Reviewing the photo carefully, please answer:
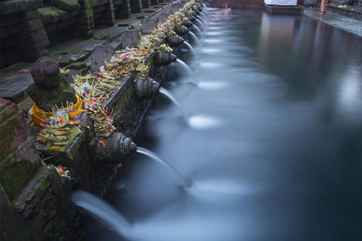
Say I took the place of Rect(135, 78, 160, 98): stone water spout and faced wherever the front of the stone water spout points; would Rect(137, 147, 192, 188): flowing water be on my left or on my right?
on my right

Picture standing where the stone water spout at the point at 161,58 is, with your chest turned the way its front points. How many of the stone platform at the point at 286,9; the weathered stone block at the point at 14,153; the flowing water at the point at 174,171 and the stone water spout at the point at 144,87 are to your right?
3

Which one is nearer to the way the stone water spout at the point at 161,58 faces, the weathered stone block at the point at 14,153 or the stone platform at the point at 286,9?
the stone platform

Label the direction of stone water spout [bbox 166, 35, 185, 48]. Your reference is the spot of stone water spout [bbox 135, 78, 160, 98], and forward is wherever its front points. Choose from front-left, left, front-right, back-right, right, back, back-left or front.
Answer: left

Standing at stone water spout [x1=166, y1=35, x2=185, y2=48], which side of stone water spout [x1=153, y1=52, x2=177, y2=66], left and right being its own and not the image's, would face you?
left

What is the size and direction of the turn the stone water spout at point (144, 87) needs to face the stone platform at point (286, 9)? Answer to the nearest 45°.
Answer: approximately 45° to its left

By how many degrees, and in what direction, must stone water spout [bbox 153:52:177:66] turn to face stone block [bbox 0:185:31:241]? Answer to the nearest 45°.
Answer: approximately 90° to its right

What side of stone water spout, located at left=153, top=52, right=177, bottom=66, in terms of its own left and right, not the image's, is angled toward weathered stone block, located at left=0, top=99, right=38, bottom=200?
right

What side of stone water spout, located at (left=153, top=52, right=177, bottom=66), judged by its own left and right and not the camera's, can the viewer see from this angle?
right

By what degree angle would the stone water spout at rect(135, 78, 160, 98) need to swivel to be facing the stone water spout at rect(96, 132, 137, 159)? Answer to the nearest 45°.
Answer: approximately 90° to its right

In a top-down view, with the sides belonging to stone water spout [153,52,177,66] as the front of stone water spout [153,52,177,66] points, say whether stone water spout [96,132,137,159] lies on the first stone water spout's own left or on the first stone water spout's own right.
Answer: on the first stone water spout's own right

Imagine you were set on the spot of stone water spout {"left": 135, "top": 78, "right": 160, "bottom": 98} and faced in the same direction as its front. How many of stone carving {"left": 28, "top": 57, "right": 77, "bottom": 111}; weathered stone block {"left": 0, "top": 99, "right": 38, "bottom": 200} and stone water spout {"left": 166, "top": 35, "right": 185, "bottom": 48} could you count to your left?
1

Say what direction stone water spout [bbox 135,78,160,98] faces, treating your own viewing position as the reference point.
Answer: facing to the right of the viewer

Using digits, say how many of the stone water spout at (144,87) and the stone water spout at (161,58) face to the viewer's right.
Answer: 2

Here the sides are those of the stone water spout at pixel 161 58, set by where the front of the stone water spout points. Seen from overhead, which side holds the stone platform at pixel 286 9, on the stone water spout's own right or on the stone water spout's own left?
on the stone water spout's own left

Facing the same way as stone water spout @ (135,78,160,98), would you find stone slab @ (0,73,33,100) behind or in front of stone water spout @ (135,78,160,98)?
behind

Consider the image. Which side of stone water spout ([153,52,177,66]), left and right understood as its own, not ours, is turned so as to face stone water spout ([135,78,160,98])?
right
